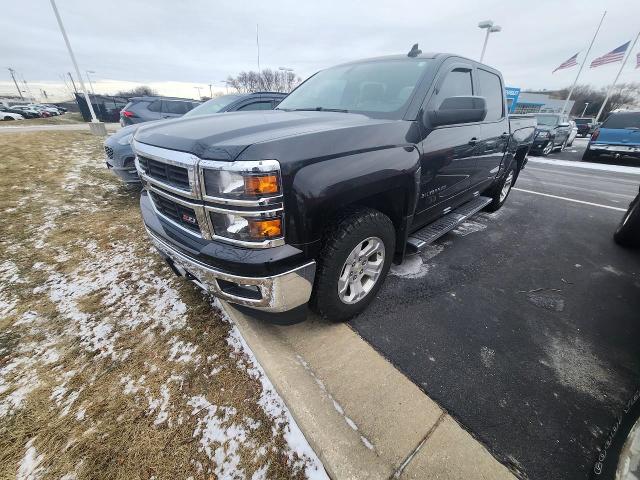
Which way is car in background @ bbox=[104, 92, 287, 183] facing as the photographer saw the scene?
facing the viewer and to the left of the viewer

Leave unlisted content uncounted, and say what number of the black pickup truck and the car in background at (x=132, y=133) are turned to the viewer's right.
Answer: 0

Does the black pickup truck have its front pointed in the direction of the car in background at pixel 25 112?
no

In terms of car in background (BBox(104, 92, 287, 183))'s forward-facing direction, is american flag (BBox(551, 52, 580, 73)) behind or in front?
behind

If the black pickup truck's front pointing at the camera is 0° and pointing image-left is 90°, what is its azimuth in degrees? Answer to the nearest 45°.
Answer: approximately 45°

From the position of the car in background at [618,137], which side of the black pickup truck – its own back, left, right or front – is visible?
back

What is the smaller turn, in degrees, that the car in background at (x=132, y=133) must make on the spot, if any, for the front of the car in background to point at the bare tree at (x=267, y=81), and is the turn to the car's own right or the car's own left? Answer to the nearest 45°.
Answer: approximately 135° to the car's own right

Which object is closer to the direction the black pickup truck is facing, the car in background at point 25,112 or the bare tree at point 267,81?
the car in background

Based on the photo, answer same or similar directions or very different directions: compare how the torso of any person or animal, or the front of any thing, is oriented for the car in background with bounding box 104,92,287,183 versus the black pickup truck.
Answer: same or similar directions

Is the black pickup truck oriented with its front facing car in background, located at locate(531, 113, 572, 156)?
no

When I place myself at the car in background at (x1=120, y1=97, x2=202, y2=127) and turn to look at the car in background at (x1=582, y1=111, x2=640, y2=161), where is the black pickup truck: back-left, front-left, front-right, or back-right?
front-right

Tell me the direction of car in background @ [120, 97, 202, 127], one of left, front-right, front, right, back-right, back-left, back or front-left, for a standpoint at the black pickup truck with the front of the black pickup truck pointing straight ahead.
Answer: right

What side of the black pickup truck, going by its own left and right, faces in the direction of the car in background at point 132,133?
right

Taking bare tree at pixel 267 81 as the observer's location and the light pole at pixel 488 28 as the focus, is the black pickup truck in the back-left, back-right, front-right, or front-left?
front-right

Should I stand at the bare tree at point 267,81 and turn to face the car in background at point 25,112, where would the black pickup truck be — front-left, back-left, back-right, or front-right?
front-left

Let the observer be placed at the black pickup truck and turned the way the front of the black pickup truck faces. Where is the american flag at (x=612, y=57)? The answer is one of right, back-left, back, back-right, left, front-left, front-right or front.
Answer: back
